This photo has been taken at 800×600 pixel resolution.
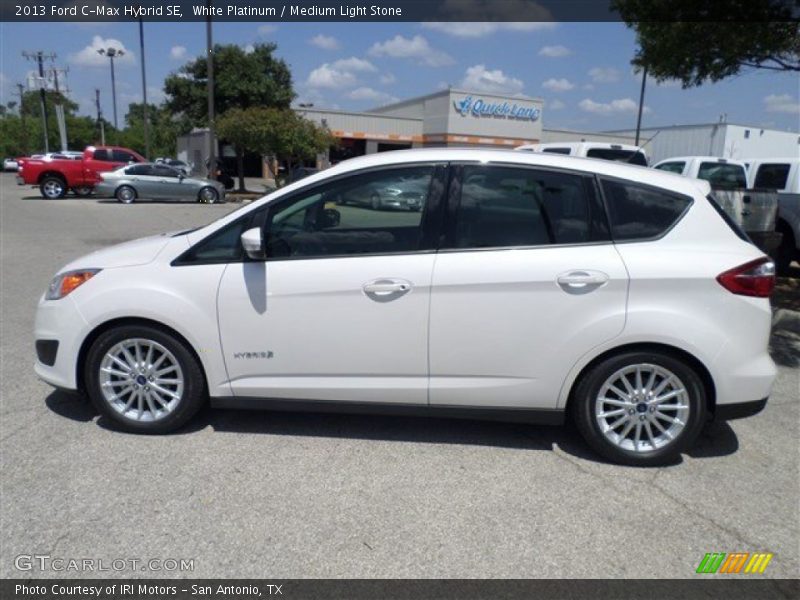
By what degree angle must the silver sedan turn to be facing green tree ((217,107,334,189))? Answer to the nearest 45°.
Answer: approximately 45° to its left

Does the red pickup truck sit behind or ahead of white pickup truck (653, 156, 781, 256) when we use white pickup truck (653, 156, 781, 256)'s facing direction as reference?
ahead

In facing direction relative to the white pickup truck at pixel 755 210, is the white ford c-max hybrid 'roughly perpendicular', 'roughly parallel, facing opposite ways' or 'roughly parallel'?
roughly perpendicular

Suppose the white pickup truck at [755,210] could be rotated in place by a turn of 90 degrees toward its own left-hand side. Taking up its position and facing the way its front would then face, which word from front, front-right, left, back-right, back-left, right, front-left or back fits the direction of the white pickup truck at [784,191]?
back-right

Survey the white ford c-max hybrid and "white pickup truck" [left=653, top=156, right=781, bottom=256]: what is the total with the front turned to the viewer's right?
0

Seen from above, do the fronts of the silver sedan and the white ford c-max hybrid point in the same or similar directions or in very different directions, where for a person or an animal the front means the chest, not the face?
very different directions

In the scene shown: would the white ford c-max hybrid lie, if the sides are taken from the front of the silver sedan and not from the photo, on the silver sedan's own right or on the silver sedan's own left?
on the silver sedan's own right

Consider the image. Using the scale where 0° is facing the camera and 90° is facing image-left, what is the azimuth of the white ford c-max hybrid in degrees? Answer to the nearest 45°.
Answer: approximately 90°

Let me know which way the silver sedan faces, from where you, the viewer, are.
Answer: facing to the right of the viewer

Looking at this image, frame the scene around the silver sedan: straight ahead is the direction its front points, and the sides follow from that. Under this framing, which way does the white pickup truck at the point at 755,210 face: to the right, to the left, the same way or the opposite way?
to the left

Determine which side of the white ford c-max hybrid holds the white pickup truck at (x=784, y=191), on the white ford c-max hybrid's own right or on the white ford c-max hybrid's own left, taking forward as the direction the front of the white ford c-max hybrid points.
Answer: on the white ford c-max hybrid's own right

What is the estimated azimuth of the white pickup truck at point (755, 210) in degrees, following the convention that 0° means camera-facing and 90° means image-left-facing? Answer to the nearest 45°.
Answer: approximately 135°

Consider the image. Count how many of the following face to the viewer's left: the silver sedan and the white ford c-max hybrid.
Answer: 1
